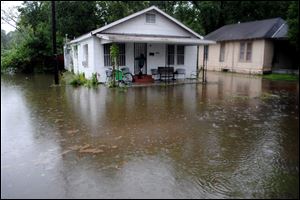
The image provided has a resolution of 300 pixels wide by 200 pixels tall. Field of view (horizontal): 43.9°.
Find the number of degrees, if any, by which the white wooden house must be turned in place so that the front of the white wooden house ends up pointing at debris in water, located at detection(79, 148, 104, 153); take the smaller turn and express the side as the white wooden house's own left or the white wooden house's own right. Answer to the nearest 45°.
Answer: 0° — it already faces it

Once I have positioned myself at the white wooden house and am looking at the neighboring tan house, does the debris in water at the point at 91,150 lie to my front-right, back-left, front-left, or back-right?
back-right

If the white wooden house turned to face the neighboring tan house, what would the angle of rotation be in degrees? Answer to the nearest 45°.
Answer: approximately 135° to its left

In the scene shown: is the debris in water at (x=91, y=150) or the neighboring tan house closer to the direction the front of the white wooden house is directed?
the debris in water

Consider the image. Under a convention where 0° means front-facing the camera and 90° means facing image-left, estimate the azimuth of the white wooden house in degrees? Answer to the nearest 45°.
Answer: approximately 0°
